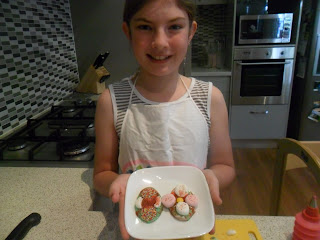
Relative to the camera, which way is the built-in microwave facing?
toward the camera

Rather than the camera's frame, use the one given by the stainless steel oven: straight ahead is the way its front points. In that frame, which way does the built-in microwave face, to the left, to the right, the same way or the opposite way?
the same way

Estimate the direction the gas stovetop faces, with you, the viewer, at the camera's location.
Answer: facing to the right of the viewer

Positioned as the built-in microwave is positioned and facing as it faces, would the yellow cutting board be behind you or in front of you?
in front

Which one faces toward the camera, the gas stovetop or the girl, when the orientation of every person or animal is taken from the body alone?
the girl

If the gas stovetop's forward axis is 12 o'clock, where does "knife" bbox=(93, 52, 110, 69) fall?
The knife is roughly at 10 o'clock from the gas stovetop.

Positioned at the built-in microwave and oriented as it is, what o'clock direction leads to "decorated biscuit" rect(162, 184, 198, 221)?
The decorated biscuit is roughly at 12 o'clock from the built-in microwave.

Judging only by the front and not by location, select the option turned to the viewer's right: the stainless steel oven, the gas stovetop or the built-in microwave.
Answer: the gas stovetop

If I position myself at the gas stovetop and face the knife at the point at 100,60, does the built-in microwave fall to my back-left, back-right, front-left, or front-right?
front-right

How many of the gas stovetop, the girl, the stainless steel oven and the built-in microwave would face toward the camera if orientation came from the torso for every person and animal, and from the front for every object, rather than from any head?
3

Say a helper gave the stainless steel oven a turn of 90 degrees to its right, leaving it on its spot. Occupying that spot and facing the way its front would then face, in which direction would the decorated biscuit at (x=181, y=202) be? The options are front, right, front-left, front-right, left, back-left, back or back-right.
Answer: left

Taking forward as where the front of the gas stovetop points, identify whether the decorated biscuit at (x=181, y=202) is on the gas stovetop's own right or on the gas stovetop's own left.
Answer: on the gas stovetop's own right

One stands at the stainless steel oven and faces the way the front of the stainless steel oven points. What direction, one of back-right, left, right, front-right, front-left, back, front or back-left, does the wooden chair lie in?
front

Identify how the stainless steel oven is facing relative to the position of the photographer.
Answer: facing the viewer

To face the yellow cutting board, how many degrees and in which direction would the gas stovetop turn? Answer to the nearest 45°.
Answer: approximately 45° to its right

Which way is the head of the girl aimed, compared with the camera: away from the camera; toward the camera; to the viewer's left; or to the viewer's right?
toward the camera

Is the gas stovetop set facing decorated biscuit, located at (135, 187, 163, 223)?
no
